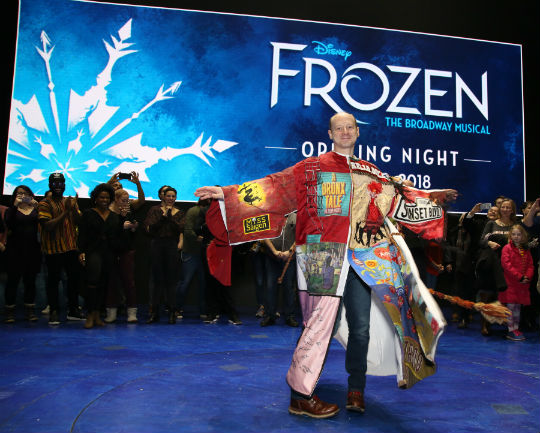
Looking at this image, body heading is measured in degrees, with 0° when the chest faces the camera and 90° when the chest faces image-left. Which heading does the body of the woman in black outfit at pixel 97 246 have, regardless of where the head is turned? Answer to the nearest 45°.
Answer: approximately 315°

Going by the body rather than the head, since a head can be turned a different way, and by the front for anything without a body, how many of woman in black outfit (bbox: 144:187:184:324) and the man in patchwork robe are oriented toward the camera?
2

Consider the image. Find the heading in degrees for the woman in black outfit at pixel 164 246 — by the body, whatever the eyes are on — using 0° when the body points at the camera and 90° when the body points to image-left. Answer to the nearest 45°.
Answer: approximately 0°

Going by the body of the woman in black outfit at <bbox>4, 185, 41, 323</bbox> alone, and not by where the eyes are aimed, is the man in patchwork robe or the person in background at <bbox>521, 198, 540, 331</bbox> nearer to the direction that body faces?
the man in patchwork robe

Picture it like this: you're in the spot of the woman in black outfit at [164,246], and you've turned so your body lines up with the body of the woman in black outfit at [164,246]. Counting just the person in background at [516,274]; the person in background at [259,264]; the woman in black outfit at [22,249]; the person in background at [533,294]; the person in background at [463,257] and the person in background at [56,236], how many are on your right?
2

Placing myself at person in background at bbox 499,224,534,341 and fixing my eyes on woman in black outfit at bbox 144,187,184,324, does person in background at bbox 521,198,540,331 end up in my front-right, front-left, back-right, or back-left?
back-right

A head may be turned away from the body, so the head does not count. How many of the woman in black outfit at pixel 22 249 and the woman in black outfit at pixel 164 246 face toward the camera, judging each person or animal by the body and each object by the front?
2

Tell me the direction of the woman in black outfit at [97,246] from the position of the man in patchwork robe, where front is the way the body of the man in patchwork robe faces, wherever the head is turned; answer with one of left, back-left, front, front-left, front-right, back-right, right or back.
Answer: back-right
